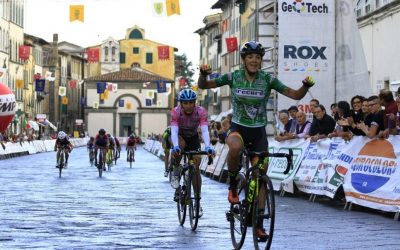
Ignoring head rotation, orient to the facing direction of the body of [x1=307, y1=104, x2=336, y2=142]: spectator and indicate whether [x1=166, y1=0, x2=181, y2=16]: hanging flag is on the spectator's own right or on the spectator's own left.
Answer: on the spectator's own right

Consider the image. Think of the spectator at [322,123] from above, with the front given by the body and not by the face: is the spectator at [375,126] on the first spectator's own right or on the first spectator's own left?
on the first spectator's own left

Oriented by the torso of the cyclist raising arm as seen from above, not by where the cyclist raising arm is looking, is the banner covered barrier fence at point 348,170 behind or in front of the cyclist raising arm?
behind

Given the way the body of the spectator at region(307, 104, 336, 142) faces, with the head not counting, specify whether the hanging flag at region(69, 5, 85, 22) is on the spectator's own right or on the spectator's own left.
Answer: on the spectator's own right

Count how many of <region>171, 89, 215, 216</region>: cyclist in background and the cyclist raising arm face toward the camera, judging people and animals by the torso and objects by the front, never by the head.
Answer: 2
